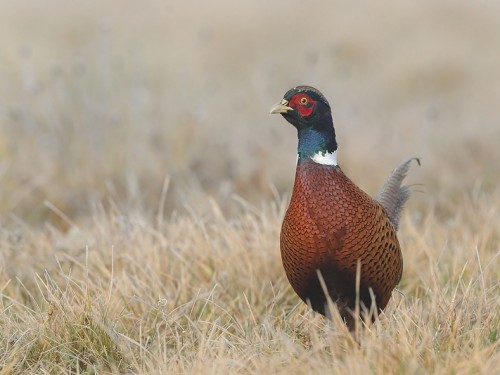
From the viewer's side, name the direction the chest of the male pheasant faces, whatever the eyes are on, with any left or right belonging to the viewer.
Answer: facing the viewer and to the left of the viewer
